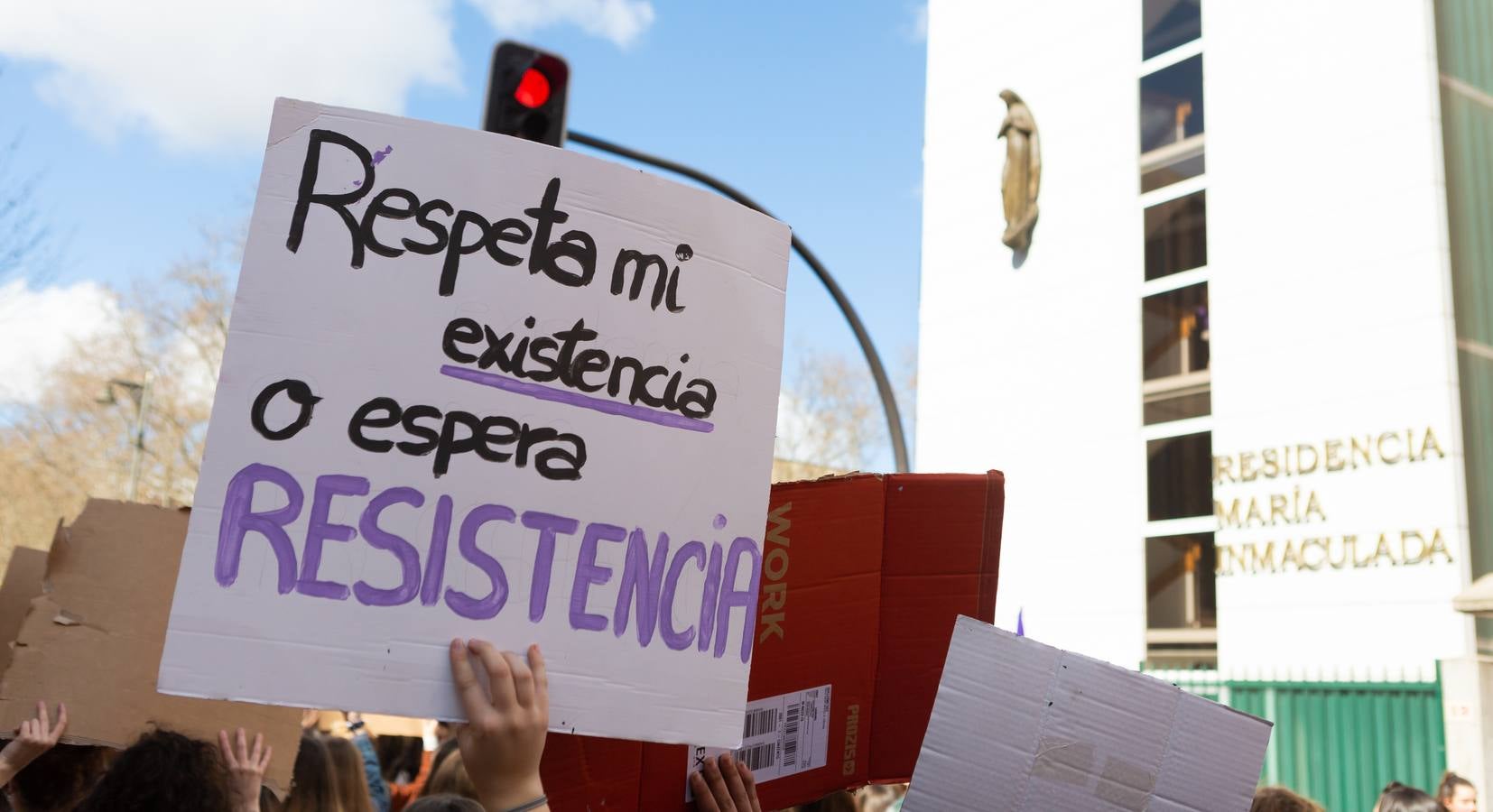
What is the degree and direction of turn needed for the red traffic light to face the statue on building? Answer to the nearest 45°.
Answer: approximately 135° to its left

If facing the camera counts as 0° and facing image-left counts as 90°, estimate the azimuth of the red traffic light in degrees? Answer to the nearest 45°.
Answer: approximately 0°

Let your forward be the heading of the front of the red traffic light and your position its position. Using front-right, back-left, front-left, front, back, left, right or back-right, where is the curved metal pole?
back-left

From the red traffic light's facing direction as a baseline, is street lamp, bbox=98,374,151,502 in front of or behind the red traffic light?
behind
